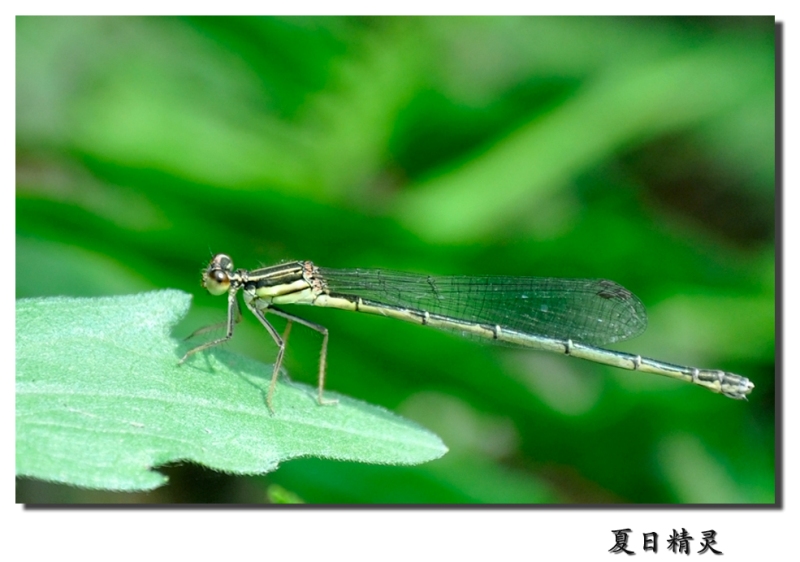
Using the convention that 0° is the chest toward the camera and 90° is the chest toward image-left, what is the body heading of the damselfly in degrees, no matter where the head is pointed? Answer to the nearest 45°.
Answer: approximately 90°
